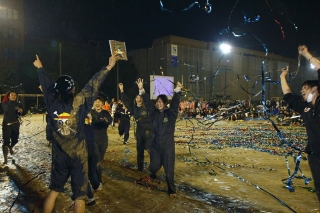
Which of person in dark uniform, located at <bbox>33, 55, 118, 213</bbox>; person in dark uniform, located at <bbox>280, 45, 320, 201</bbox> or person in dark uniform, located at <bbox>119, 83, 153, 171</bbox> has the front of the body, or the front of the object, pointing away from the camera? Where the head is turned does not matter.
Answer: person in dark uniform, located at <bbox>33, 55, 118, 213</bbox>

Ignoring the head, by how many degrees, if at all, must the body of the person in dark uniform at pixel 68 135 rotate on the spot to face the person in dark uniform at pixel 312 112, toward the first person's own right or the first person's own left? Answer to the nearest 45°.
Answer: approximately 90° to the first person's own right

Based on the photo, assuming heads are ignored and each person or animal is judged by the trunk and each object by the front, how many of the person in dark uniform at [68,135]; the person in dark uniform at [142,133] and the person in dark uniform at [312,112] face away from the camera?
1

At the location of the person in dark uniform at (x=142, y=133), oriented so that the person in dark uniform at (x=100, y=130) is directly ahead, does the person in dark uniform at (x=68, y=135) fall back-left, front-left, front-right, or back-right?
front-left

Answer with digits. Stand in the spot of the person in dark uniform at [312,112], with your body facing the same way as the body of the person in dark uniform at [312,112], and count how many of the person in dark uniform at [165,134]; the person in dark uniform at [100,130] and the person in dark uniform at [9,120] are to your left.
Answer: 0

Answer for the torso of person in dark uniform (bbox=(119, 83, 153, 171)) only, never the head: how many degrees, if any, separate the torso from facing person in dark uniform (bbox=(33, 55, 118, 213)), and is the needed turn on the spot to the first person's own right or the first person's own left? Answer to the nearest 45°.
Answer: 0° — they already face them

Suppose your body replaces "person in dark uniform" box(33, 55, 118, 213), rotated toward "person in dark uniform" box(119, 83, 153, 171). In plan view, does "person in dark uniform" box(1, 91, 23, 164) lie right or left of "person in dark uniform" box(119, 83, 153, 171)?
left

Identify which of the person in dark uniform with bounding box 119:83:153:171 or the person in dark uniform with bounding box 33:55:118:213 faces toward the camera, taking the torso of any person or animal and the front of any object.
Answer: the person in dark uniform with bounding box 119:83:153:171

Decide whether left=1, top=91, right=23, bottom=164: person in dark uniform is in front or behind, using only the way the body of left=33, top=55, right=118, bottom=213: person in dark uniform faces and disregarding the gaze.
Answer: in front

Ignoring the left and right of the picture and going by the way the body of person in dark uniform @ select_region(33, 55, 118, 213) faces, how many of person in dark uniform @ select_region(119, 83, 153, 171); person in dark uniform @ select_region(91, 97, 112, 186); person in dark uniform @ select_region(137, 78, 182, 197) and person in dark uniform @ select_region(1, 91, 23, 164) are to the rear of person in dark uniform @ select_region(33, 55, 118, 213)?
0

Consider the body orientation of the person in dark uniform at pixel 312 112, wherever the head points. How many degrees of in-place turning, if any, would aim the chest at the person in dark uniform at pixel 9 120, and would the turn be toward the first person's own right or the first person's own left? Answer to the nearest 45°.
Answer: approximately 45° to the first person's own right

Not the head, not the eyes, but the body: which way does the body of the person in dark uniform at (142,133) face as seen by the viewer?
toward the camera

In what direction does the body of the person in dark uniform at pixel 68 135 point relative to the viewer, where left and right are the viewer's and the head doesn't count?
facing away from the viewer

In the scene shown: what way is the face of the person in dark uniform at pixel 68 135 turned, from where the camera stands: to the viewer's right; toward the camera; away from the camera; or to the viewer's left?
away from the camera

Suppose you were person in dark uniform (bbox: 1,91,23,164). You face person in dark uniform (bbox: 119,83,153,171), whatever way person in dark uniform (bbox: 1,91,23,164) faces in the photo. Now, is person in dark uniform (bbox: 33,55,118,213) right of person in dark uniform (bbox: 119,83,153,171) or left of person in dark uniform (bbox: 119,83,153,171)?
right

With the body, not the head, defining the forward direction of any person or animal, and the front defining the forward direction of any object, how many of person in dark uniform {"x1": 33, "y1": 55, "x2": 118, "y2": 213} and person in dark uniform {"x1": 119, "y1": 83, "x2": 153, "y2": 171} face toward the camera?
1

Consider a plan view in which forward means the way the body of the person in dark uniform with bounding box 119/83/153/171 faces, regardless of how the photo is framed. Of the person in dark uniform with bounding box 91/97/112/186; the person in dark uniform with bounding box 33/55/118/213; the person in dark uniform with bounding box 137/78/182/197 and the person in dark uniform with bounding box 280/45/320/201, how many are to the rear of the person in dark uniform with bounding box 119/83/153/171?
0

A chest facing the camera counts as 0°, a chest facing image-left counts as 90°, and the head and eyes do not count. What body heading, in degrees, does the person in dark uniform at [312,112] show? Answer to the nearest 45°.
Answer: approximately 45°

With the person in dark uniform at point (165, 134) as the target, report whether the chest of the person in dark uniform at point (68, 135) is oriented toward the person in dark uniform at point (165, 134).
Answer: no

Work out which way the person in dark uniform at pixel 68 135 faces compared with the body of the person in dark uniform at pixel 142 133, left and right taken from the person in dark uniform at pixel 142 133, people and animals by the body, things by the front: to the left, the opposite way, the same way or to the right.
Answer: the opposite way

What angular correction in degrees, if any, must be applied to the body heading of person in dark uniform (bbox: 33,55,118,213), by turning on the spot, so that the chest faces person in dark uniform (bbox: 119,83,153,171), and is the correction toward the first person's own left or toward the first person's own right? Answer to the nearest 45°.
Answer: approximately 45° to the first person's own right
